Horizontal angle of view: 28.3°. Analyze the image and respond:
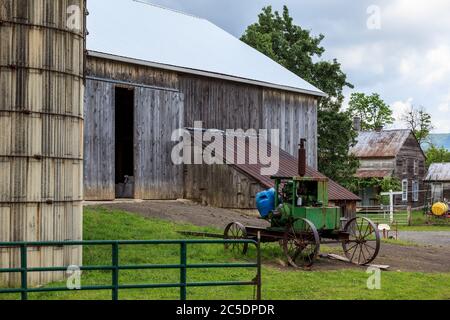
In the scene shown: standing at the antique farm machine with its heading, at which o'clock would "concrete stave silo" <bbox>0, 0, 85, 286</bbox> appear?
The concrete stave silo is roughly at 10 o'clock from the antique farm machine.

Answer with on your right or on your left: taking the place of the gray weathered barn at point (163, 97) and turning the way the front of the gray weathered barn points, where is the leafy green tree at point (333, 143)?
on your left

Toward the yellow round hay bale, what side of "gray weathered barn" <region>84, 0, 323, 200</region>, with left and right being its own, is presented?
left

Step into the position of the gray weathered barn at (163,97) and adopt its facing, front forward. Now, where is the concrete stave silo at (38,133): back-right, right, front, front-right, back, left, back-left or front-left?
front-right

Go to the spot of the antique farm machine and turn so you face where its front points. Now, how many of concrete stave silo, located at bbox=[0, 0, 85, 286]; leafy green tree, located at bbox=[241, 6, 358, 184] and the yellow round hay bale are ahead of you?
1

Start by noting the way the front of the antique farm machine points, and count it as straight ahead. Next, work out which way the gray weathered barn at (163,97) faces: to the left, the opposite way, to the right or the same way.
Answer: to the left

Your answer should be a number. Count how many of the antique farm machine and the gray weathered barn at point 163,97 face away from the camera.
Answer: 0

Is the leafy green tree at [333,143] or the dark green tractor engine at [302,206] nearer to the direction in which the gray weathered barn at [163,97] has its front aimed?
the dark green tractor engine

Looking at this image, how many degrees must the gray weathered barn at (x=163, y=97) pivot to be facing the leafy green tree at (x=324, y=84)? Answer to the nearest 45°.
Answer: approximately 90° to its left
